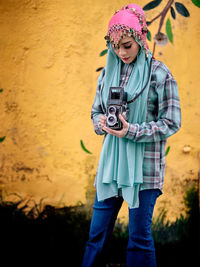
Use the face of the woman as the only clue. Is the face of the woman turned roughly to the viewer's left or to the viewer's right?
to the viewer's left

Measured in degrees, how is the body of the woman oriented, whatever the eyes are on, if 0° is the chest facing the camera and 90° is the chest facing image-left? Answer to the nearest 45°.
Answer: approximately 45°
